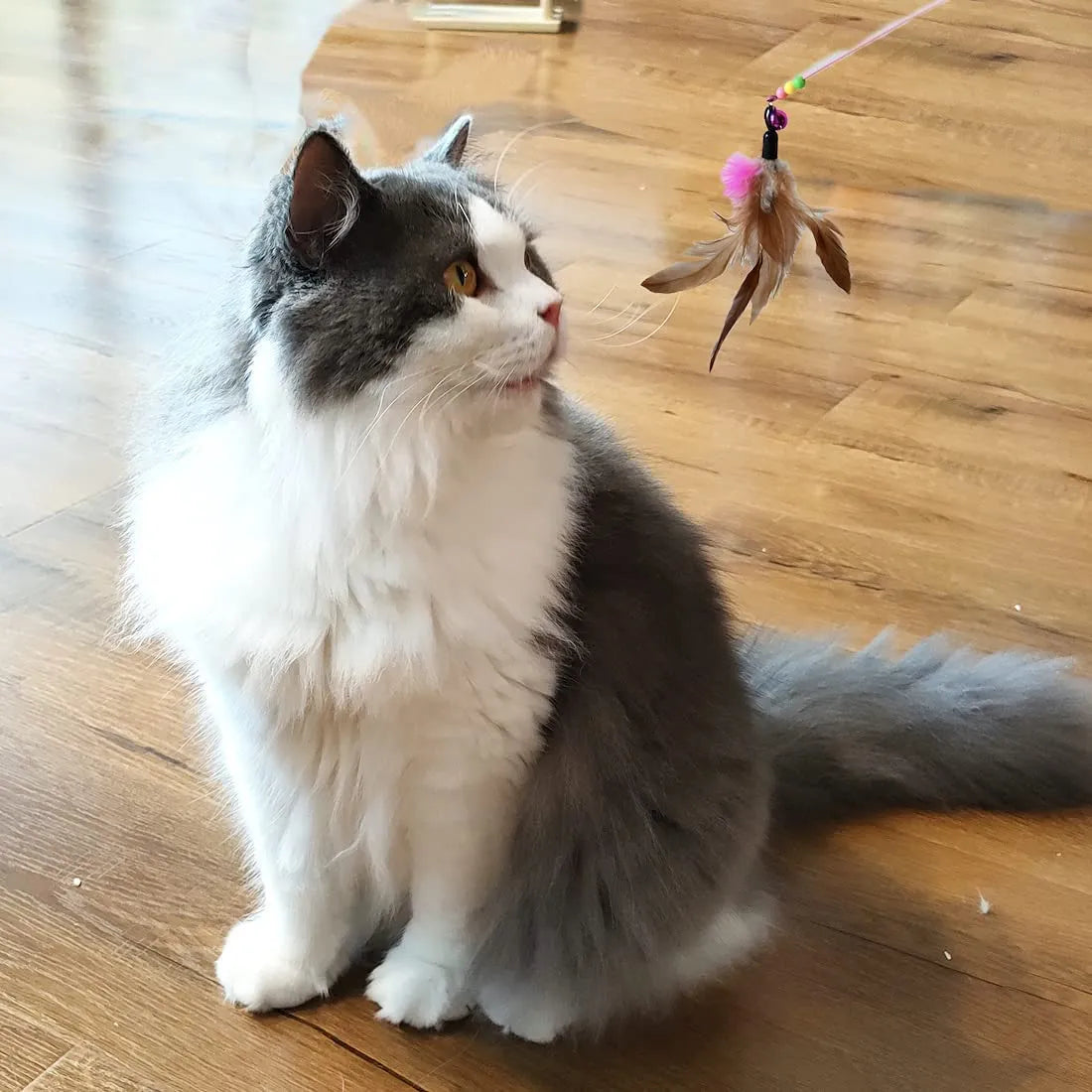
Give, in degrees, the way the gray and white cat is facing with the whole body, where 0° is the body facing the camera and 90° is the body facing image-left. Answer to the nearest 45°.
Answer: approximately 45°
